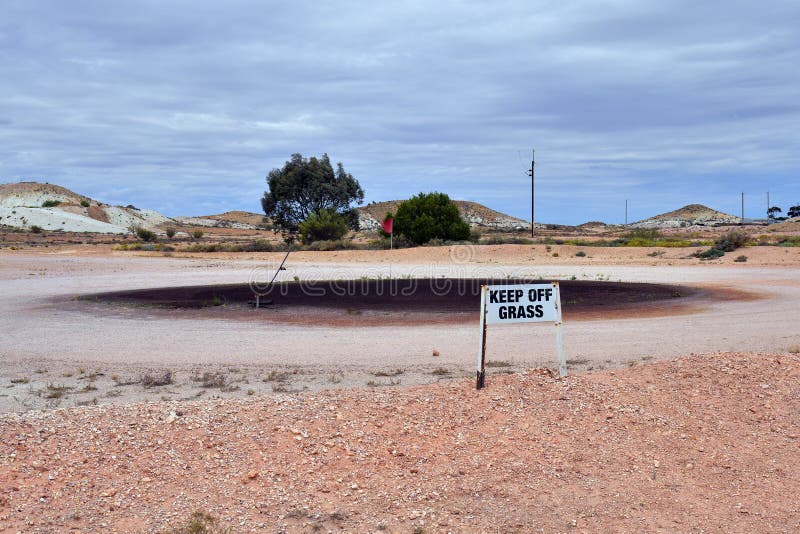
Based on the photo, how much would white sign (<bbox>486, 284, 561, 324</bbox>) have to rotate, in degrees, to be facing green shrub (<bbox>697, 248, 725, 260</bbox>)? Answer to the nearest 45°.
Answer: approximately 180°

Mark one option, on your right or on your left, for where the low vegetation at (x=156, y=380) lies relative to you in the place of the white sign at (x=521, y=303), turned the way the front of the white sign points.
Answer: on your right

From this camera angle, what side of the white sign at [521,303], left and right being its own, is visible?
front
